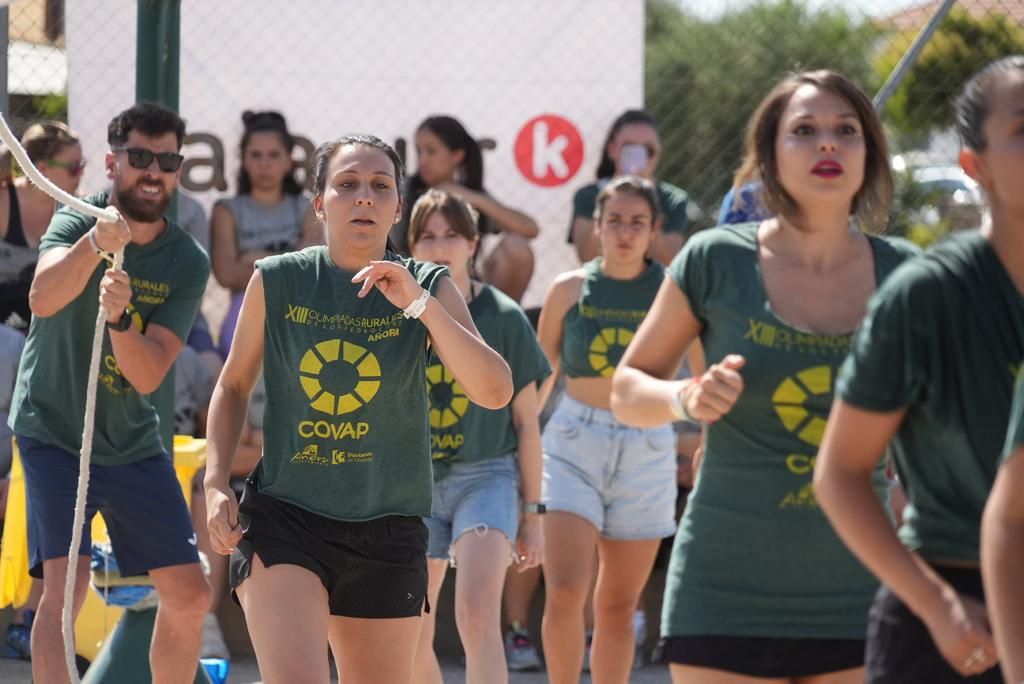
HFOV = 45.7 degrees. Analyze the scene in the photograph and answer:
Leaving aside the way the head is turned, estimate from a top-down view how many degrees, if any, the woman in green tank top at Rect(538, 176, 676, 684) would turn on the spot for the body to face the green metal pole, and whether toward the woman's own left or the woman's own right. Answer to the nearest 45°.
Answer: approximately 90° to the woman's own right

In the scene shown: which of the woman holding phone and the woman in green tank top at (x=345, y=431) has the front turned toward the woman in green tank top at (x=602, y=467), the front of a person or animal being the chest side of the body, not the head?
the woman holding phone

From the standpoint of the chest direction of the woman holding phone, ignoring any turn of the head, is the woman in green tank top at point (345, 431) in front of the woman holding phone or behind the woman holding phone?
in front

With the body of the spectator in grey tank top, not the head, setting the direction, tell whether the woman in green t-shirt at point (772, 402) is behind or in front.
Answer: in front

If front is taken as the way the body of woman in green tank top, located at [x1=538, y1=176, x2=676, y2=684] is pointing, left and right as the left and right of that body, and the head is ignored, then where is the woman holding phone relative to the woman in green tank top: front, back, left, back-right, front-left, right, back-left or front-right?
back

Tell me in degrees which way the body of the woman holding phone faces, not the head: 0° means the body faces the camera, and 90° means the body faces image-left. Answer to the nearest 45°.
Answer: approximately 0°

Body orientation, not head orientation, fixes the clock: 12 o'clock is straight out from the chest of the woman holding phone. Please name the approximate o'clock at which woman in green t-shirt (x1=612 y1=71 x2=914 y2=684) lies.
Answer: The woman in green t-shirt is roughly at 12 o'clock from the woman holding phone.

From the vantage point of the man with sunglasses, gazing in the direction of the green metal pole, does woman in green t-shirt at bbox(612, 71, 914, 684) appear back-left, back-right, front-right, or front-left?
back-right

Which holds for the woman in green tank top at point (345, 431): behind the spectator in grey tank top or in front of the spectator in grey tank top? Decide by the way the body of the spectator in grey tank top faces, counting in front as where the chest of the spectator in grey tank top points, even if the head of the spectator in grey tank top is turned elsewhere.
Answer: in front

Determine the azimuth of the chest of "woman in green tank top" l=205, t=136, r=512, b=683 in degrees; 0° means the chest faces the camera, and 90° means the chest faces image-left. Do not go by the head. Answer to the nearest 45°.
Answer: approximately 0°

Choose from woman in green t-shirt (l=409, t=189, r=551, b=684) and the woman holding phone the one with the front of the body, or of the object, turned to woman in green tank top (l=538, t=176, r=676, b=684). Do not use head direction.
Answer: the woman holding phone
